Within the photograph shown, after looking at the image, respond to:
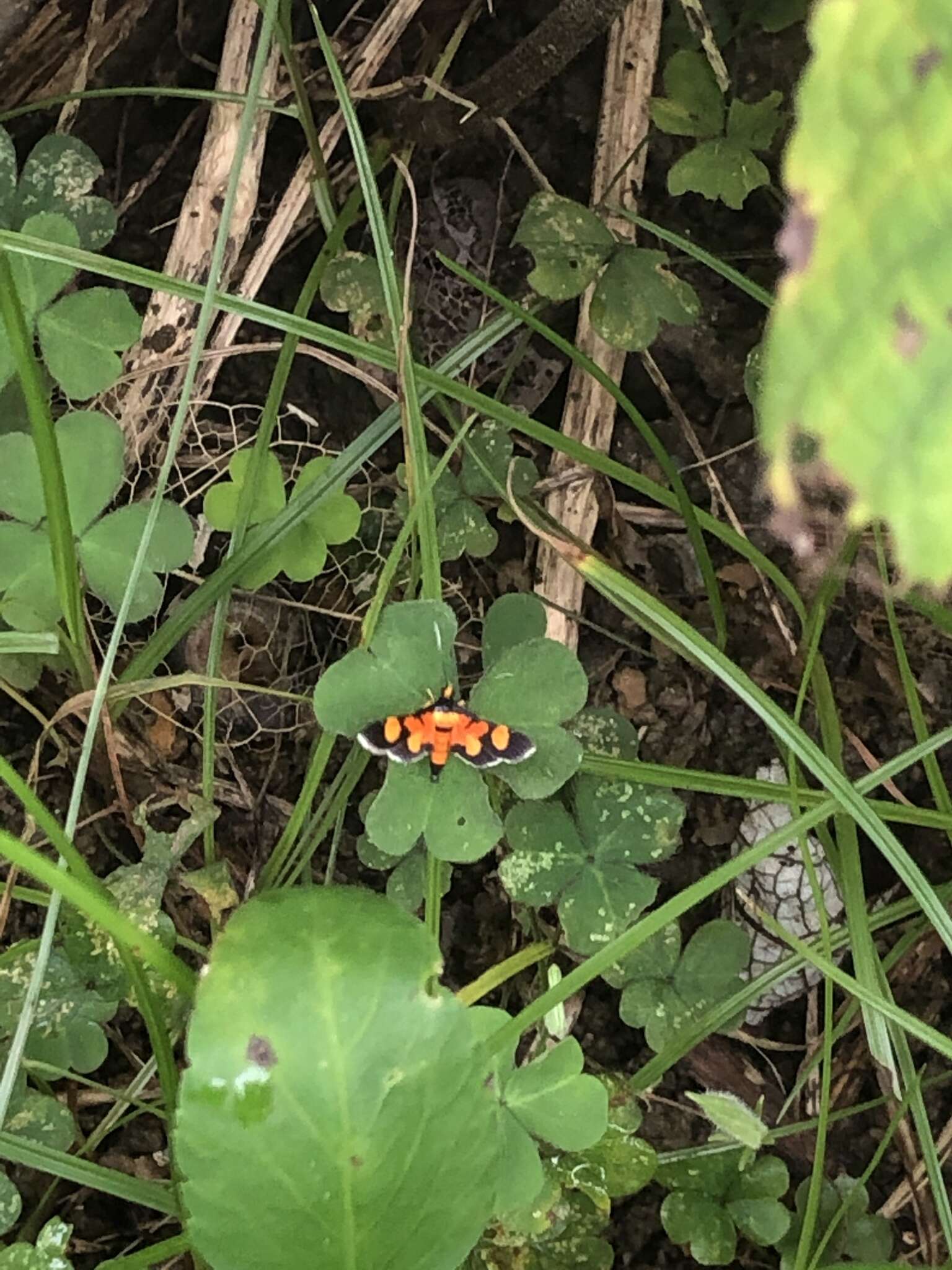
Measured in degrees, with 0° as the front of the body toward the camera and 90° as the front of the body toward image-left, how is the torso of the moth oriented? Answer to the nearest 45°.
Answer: approximately 180°
